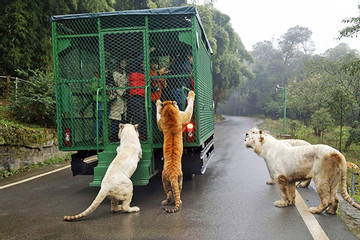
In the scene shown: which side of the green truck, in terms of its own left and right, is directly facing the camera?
back

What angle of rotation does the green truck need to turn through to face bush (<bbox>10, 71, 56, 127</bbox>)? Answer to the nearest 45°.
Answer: approximately 45° to its left

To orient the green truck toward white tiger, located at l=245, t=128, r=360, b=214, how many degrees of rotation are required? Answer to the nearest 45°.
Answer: approximately 135° to its right

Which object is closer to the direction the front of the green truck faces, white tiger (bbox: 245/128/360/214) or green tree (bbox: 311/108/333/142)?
the green tree

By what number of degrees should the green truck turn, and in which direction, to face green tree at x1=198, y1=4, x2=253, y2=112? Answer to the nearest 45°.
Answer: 0° — it already faces it
